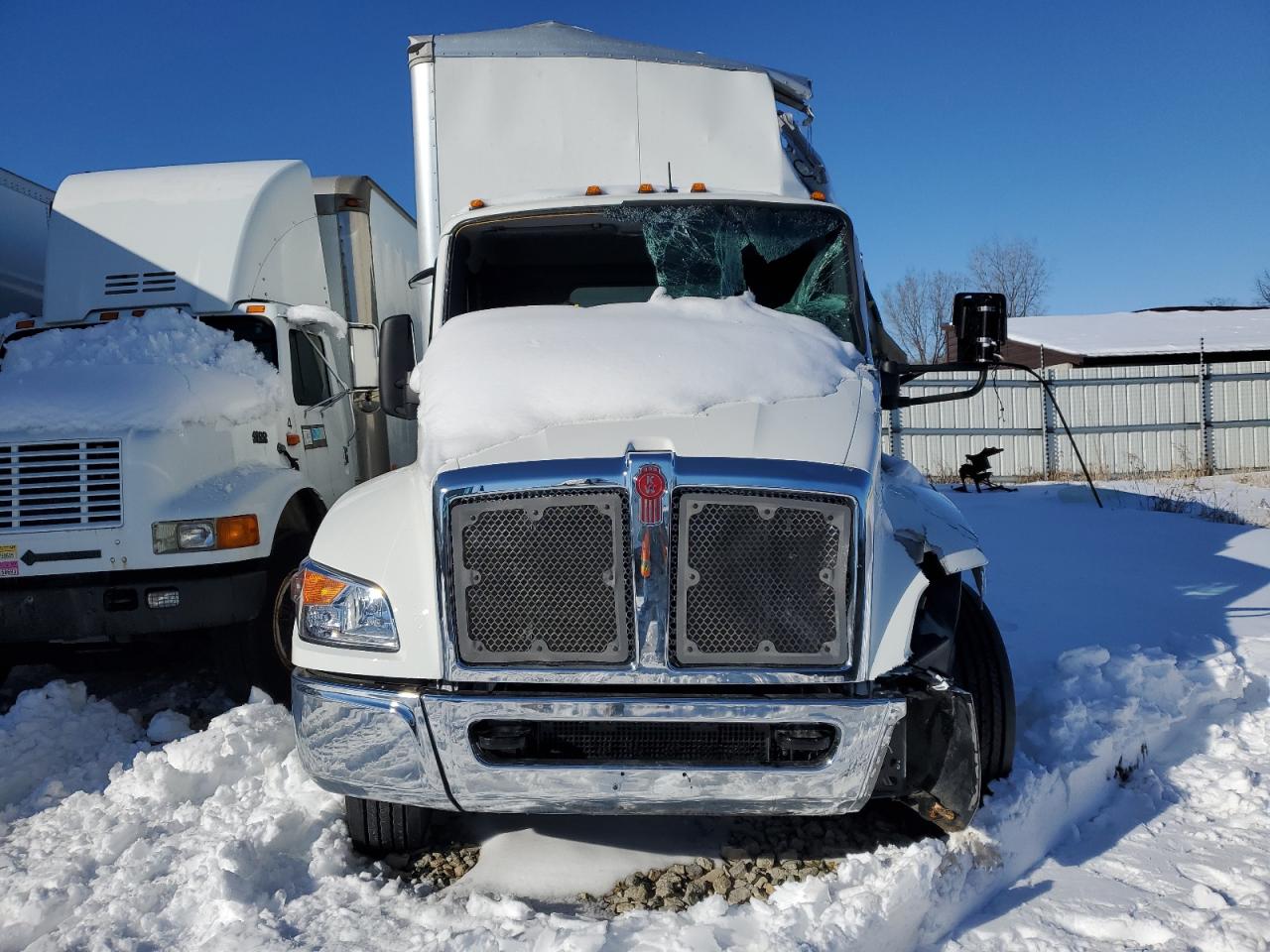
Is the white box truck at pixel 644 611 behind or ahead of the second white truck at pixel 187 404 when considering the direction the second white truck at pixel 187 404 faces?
ahead

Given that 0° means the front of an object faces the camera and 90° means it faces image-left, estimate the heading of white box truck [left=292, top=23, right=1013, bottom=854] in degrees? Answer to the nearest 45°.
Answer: approximately 0°

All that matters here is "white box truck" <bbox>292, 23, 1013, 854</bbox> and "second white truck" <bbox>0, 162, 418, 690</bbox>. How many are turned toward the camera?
2

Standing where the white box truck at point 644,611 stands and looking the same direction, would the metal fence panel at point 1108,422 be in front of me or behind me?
behind

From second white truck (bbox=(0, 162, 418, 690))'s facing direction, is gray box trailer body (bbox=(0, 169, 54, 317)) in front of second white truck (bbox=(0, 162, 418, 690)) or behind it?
behind
